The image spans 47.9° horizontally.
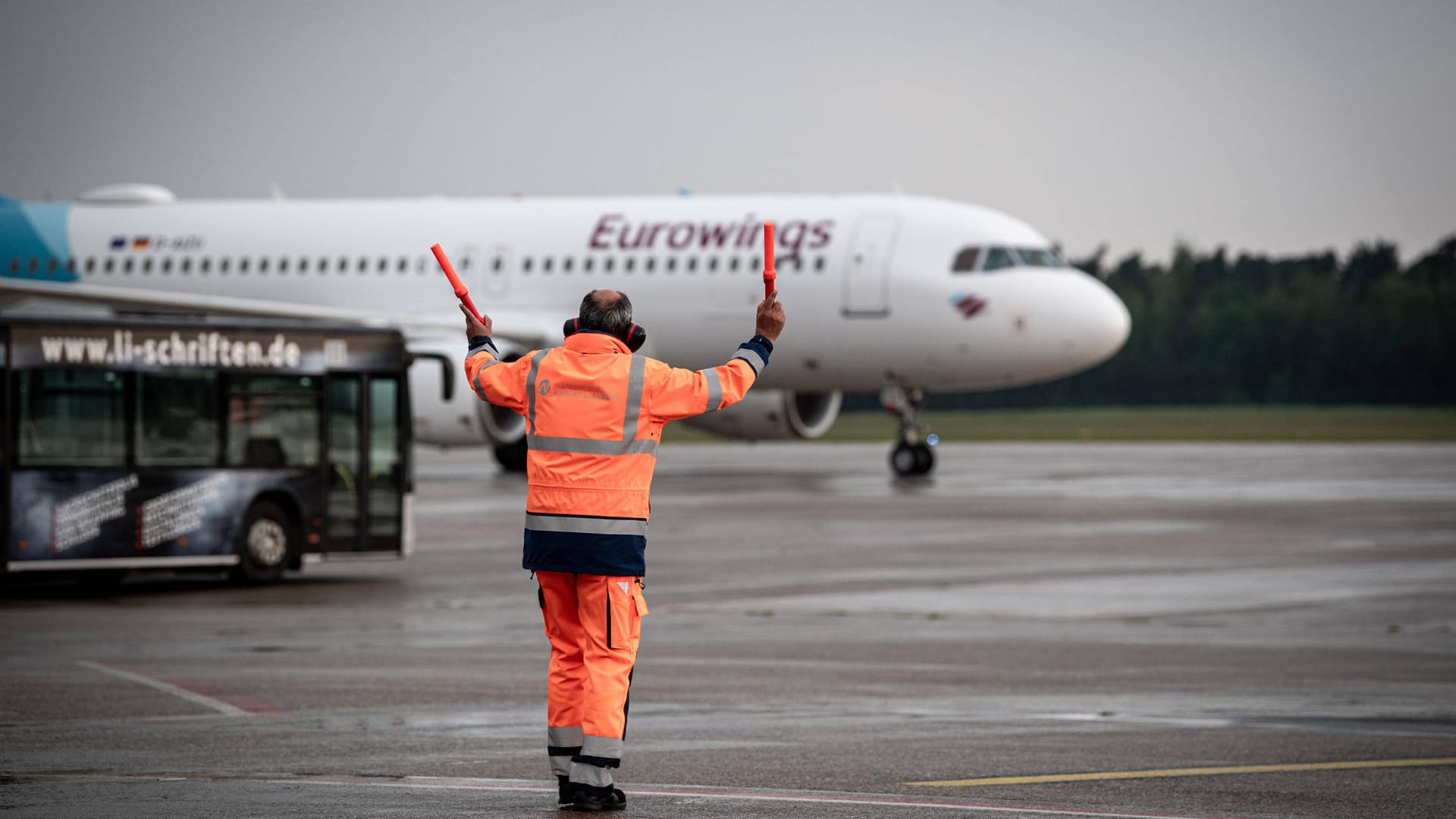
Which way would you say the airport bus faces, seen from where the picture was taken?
facing away from the viewer and to the right of the viewer

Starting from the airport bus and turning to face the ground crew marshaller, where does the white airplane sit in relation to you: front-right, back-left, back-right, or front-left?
back-left

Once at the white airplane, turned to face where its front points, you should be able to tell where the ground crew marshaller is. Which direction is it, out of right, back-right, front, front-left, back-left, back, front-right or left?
front-right

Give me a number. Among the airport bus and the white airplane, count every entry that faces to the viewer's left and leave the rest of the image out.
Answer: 0

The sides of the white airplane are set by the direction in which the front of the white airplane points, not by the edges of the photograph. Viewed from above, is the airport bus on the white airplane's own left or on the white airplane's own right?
on the white airplane's own right

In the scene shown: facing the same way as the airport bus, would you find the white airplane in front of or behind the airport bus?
in front

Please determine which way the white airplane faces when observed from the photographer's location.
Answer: facing the viewer and to the right of the viewer

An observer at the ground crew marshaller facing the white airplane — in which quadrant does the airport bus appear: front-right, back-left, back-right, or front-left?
front-left
